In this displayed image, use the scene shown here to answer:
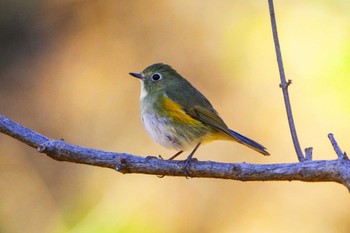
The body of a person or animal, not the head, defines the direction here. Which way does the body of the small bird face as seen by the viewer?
to the viewer's left
